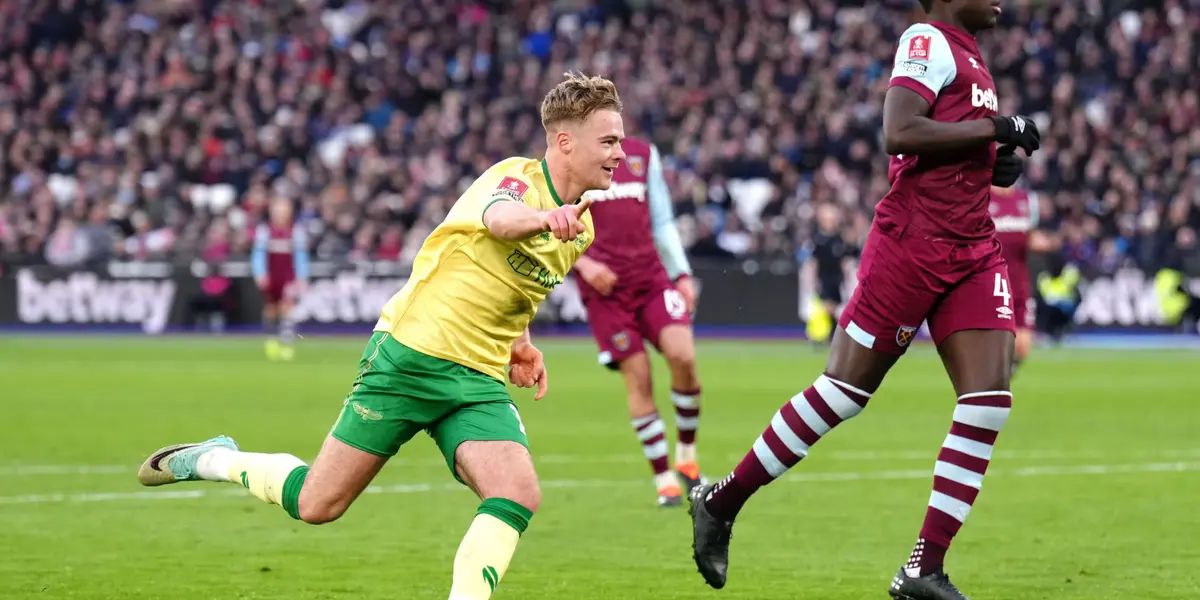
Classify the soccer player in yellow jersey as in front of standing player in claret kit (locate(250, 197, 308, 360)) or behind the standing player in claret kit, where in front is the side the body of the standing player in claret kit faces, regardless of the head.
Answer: in front

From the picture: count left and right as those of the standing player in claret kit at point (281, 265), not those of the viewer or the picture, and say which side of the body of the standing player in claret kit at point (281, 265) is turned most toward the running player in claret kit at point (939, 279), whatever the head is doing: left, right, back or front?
front

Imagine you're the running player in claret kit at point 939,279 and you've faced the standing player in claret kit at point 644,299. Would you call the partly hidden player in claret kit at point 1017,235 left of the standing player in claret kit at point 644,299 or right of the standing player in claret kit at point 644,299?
right

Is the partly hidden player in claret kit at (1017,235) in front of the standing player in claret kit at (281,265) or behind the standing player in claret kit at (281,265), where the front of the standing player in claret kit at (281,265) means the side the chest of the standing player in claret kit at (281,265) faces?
in front

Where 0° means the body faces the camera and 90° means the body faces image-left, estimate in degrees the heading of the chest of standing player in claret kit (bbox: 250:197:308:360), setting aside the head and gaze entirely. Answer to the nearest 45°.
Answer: approximately 0°
